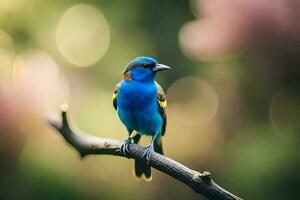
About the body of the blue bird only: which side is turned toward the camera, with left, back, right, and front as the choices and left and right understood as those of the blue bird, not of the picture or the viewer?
front
